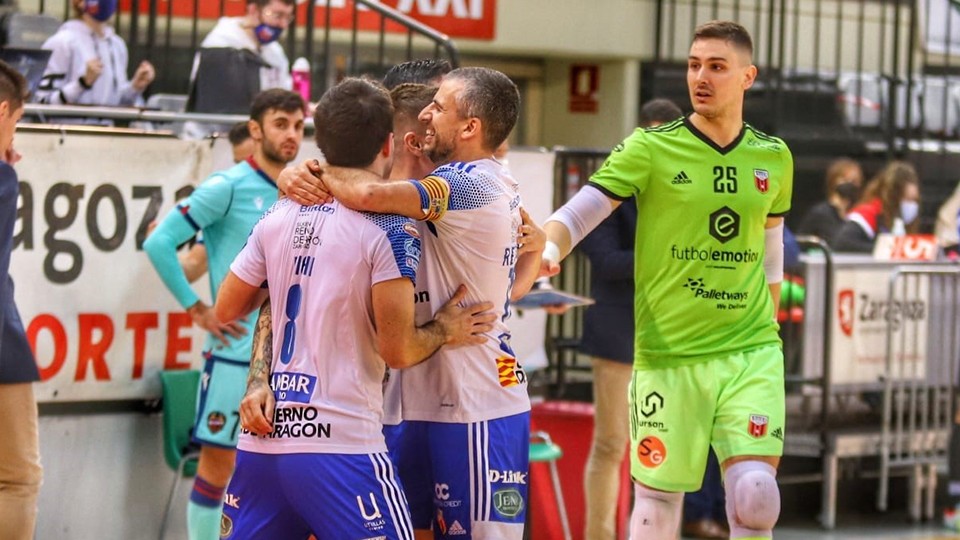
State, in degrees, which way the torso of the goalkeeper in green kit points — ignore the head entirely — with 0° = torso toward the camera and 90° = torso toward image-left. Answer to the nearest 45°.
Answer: approximately 0°

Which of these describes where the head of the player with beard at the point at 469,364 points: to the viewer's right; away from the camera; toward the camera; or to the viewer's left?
to the viewer's left

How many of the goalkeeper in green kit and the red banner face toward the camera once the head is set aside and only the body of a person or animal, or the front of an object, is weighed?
2

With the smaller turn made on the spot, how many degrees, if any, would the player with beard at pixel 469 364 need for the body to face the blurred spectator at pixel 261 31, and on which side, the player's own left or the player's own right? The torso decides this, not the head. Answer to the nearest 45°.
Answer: approximately 90° to the player's own right

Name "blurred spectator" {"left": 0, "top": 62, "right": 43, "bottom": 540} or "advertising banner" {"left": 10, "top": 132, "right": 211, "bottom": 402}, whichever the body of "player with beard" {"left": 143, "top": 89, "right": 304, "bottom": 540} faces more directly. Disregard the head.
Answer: the blurred spectator

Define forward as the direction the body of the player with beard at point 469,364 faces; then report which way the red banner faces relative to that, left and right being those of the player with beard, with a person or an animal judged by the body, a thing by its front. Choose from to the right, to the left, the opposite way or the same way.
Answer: to the left

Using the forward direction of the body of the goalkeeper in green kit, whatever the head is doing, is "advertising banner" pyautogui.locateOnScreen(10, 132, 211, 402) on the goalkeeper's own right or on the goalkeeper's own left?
on the goalkeeper's own right

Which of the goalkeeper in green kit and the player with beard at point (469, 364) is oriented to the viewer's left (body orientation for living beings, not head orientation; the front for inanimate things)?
the player with beard

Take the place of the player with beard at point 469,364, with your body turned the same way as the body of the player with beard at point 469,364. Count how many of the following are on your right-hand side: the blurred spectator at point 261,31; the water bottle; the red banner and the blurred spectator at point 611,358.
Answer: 4

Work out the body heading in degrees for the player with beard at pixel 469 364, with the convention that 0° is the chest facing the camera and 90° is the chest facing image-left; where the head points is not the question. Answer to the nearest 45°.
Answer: approximately 90°

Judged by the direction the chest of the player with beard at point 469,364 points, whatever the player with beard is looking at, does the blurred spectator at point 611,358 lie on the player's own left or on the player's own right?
on the player's own right
